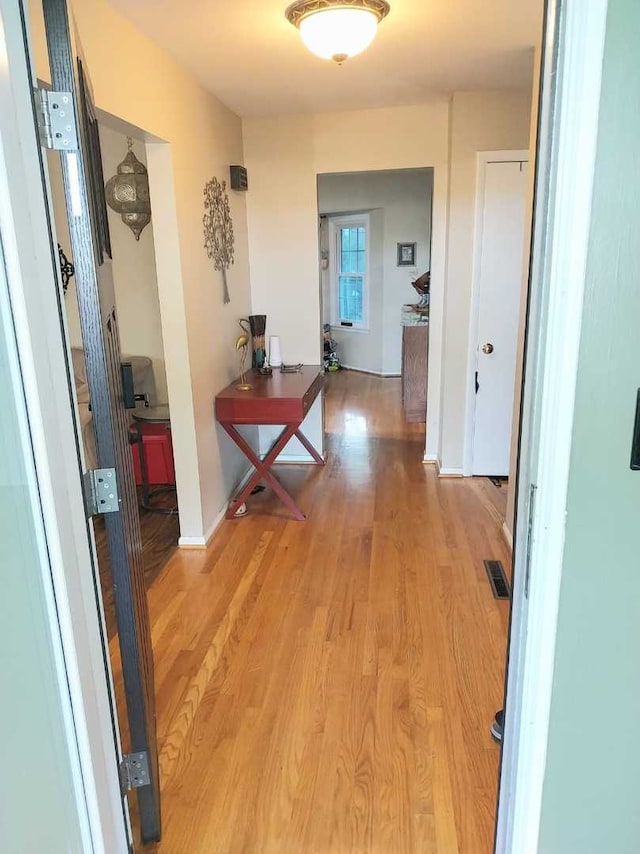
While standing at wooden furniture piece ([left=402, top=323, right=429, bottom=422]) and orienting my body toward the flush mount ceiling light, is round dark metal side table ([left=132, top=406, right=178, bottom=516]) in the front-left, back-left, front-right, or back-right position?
front-right

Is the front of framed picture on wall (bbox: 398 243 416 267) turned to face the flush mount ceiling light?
yes

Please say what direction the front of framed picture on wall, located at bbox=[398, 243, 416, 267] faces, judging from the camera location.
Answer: facing the viewer

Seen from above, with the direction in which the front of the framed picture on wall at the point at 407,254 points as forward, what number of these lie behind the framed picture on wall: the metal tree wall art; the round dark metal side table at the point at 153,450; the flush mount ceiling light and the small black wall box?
0

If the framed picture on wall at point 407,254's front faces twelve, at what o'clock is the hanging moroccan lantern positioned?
The hanging moroccan lantern is roughly at 1 o'clock from the framed picture on wall.

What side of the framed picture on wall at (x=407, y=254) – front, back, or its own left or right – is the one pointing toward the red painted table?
front

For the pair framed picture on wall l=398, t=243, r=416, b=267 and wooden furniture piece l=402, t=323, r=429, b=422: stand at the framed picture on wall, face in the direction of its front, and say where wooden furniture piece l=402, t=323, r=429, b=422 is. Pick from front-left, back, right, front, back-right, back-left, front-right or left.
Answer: front

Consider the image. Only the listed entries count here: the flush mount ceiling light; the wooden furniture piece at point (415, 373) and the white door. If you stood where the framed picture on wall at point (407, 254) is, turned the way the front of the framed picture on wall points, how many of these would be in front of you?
3

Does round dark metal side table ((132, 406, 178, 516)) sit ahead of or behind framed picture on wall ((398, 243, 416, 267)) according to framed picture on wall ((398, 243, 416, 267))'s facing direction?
ahead

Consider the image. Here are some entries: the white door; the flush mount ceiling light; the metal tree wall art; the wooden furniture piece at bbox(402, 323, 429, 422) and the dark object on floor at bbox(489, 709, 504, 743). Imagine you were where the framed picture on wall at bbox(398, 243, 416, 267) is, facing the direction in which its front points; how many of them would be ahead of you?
5

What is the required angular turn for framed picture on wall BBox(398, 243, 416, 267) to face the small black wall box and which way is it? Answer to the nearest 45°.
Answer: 0° — it already faces it

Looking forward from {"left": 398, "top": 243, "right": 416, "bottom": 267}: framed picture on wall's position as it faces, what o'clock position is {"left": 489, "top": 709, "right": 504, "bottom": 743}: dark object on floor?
The dark object on floor is roughly at 12 o'clock from the framed picture on wall.

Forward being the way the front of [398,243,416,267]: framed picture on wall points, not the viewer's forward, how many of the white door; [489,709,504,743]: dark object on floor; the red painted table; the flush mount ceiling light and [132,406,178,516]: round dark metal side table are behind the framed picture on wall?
0

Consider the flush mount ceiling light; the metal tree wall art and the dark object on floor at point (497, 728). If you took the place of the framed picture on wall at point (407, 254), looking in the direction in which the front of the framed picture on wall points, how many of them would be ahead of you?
3

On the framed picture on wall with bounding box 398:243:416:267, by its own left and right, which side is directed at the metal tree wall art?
front
